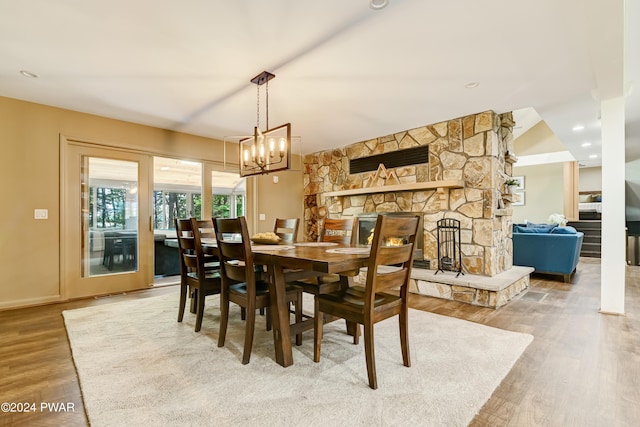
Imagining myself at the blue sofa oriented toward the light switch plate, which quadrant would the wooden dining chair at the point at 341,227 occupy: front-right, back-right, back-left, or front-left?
front-left

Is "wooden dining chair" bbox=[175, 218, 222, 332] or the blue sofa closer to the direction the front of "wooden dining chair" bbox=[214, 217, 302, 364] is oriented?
the blue sofa

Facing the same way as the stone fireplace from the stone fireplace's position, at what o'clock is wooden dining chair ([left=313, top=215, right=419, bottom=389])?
The wooden dining chair is roughly at 11 o'clock from the stone fireplace.

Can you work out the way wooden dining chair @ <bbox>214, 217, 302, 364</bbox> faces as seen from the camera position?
facing away from the viewer and to the right of the viewer

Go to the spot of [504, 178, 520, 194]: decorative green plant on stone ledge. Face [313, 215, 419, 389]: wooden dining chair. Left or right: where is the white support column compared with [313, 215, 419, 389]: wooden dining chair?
left

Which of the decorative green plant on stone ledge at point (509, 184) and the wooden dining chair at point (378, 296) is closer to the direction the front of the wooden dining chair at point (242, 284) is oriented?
the decorative green plant on stone ledge

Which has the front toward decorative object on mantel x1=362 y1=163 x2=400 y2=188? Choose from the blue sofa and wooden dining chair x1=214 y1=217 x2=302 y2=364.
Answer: the wooden dining chair

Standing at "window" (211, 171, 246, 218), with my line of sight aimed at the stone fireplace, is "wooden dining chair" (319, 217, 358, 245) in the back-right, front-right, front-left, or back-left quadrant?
front-right

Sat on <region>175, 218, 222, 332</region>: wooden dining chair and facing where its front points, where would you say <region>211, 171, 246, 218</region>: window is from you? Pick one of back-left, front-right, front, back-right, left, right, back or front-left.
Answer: front-left

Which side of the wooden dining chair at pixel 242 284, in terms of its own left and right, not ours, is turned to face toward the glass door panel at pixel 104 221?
left

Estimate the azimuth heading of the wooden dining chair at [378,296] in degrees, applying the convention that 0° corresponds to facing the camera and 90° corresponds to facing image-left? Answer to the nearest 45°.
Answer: approximately 135°

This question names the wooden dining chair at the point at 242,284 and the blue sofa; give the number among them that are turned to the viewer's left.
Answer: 0

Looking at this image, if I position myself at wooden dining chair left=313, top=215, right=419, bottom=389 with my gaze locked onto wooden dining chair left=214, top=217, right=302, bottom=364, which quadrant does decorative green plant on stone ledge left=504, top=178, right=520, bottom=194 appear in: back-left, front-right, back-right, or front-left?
back-right

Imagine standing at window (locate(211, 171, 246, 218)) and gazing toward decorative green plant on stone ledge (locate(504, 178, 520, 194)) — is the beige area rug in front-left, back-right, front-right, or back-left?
front-right

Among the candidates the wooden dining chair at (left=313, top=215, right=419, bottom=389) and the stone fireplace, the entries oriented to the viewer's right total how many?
0
